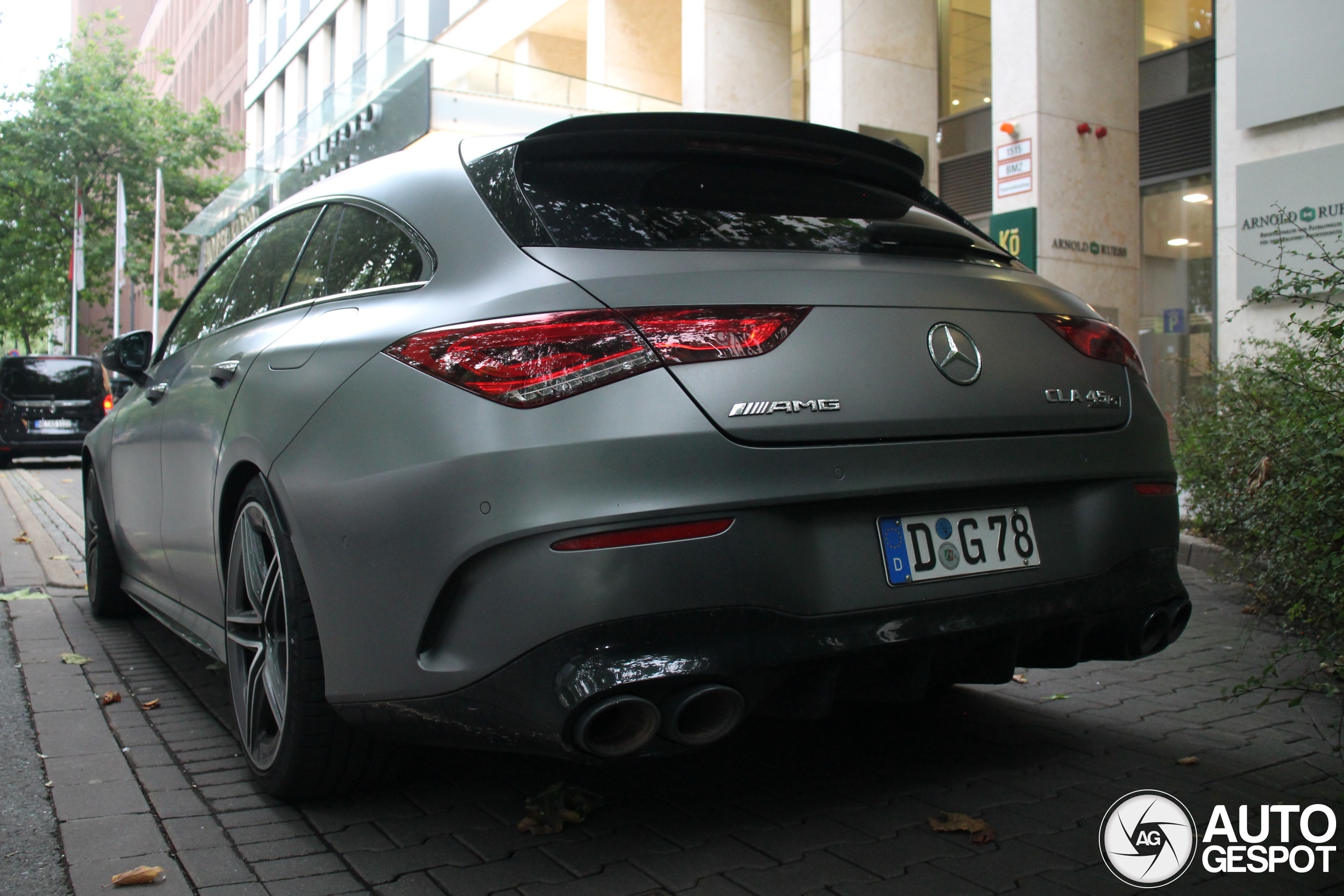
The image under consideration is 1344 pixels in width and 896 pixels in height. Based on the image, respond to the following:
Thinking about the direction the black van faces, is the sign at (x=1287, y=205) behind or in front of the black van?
behind

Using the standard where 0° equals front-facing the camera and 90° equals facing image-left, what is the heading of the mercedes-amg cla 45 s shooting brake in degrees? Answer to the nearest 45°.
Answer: approximately 135°

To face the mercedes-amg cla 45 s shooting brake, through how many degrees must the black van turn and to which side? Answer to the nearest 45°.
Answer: approximately 180°

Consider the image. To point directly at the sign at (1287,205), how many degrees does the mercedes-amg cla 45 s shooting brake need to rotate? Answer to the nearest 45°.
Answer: approximately 90° to its right

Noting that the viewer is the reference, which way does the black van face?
facing away from the viewer

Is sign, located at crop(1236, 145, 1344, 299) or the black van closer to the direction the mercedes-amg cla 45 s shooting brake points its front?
the black van

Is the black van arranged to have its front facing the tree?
yes
